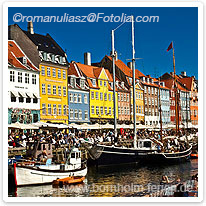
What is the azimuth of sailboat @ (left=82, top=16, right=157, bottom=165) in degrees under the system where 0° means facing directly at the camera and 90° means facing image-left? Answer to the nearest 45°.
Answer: approximately 45°

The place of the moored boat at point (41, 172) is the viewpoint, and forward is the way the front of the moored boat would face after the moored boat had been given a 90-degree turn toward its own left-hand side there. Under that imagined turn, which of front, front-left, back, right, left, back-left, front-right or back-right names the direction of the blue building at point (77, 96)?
back-left

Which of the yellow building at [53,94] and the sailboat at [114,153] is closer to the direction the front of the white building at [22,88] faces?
the sailboat

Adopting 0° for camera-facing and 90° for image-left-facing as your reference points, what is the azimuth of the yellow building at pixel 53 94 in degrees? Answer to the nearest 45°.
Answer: approximately 315°

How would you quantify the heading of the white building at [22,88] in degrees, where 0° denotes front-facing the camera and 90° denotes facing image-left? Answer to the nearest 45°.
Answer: approximately 315°

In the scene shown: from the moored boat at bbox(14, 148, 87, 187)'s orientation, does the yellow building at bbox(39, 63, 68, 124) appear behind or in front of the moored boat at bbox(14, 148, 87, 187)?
behind

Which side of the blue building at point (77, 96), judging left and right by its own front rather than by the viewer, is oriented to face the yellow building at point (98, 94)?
left

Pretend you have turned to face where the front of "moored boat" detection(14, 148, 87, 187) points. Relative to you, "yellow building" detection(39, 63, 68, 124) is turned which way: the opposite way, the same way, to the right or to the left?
to the left

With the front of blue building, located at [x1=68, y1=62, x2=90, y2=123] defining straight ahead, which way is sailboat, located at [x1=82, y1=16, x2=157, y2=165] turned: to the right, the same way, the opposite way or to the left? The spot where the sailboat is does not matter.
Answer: to the right

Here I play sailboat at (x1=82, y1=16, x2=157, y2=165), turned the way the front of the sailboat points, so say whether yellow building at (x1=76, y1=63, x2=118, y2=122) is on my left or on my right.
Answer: on my right

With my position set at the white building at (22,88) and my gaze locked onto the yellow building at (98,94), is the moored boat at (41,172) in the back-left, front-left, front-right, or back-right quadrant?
back-right
